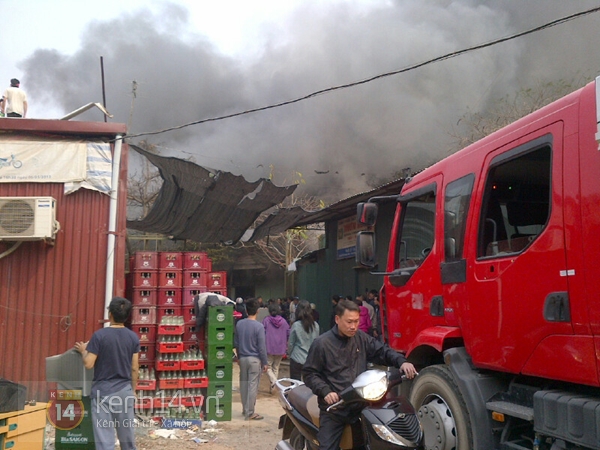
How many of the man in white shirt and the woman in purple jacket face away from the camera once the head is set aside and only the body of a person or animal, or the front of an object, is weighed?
2

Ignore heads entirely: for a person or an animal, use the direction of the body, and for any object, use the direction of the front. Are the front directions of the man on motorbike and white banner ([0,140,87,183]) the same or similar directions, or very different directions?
same or similar directions

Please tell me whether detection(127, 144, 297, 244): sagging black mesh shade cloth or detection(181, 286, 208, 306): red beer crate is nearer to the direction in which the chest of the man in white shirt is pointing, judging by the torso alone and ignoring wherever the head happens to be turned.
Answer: the sagging black mesh shade cloth

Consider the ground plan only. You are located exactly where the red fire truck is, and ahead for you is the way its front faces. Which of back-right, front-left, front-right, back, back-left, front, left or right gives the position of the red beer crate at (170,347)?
front

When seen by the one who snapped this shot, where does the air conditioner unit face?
facing the viewer

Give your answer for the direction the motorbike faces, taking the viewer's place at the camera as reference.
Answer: facing the viewer and to the right of the viewer

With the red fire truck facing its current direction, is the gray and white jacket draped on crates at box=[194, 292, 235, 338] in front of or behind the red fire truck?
in front

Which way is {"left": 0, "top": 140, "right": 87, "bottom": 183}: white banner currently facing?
toward the camera

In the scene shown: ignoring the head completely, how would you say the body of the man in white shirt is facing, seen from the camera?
away from the camera

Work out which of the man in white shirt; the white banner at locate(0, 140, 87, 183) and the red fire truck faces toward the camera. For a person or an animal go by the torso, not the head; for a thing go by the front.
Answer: the white banner

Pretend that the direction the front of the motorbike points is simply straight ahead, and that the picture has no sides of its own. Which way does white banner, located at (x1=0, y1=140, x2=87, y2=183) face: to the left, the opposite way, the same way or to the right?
the same way

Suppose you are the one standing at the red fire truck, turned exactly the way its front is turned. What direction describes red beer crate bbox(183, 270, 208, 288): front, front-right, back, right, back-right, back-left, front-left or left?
front
